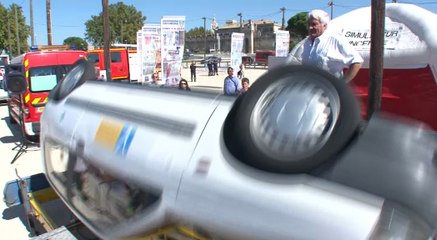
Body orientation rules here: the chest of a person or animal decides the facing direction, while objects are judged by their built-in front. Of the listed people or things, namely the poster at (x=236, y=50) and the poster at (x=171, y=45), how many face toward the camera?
2

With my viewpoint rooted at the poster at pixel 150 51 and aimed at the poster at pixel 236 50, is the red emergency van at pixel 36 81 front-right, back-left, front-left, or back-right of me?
back-right

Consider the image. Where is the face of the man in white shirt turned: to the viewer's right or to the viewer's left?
to the viewer's left

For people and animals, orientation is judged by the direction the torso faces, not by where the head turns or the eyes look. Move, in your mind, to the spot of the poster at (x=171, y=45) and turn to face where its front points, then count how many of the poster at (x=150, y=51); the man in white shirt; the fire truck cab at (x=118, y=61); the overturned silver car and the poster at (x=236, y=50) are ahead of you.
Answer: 2

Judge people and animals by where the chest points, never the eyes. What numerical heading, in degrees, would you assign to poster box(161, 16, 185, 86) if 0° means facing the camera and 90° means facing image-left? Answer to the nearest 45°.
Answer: approximately 0°

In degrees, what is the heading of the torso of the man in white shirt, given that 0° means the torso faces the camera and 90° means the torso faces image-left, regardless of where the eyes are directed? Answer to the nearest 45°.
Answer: approximately 45°

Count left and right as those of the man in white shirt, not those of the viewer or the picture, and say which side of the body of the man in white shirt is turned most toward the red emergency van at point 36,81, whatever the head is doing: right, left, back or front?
right

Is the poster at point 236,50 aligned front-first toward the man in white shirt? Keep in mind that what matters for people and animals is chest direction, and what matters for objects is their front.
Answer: yes
